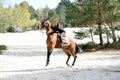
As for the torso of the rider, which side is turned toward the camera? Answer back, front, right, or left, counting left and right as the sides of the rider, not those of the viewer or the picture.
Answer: left

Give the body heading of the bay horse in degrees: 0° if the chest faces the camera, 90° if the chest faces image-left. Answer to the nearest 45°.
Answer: approximately 90°
